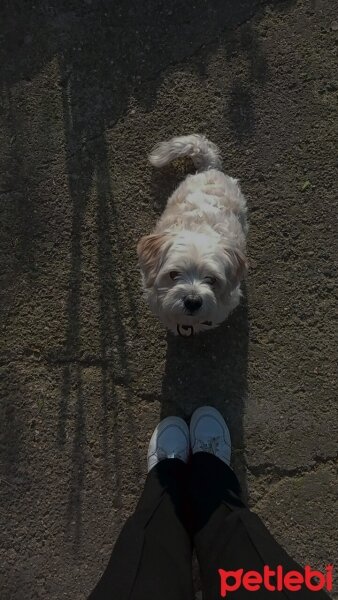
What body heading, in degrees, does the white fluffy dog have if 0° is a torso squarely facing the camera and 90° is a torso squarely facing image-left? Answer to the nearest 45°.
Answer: approximately 0°
